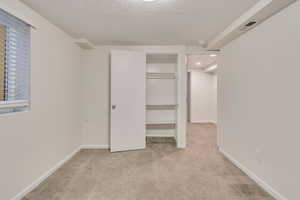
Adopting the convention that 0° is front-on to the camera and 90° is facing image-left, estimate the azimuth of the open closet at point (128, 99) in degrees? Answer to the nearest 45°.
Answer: approximately 0°

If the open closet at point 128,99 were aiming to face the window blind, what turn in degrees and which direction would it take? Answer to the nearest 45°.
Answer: approximately 45° to its right
